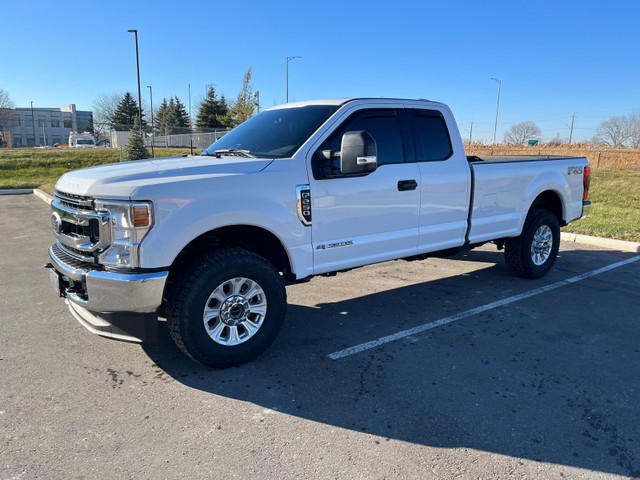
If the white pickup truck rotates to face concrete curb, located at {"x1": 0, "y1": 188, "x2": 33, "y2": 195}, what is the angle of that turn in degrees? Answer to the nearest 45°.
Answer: approximately 90° to its right

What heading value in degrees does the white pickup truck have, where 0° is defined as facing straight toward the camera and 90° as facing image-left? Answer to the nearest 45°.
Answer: approximately 45°

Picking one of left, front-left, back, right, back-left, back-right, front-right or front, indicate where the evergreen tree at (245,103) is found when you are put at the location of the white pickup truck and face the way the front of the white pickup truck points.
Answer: back-right

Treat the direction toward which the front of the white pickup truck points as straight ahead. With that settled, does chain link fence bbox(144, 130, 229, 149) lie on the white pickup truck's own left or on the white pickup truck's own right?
on the white pickup truck's own right

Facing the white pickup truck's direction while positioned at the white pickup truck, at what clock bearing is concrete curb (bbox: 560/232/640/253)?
The concrete curb is roughly at 6 o'clock from the white pickup truck.
